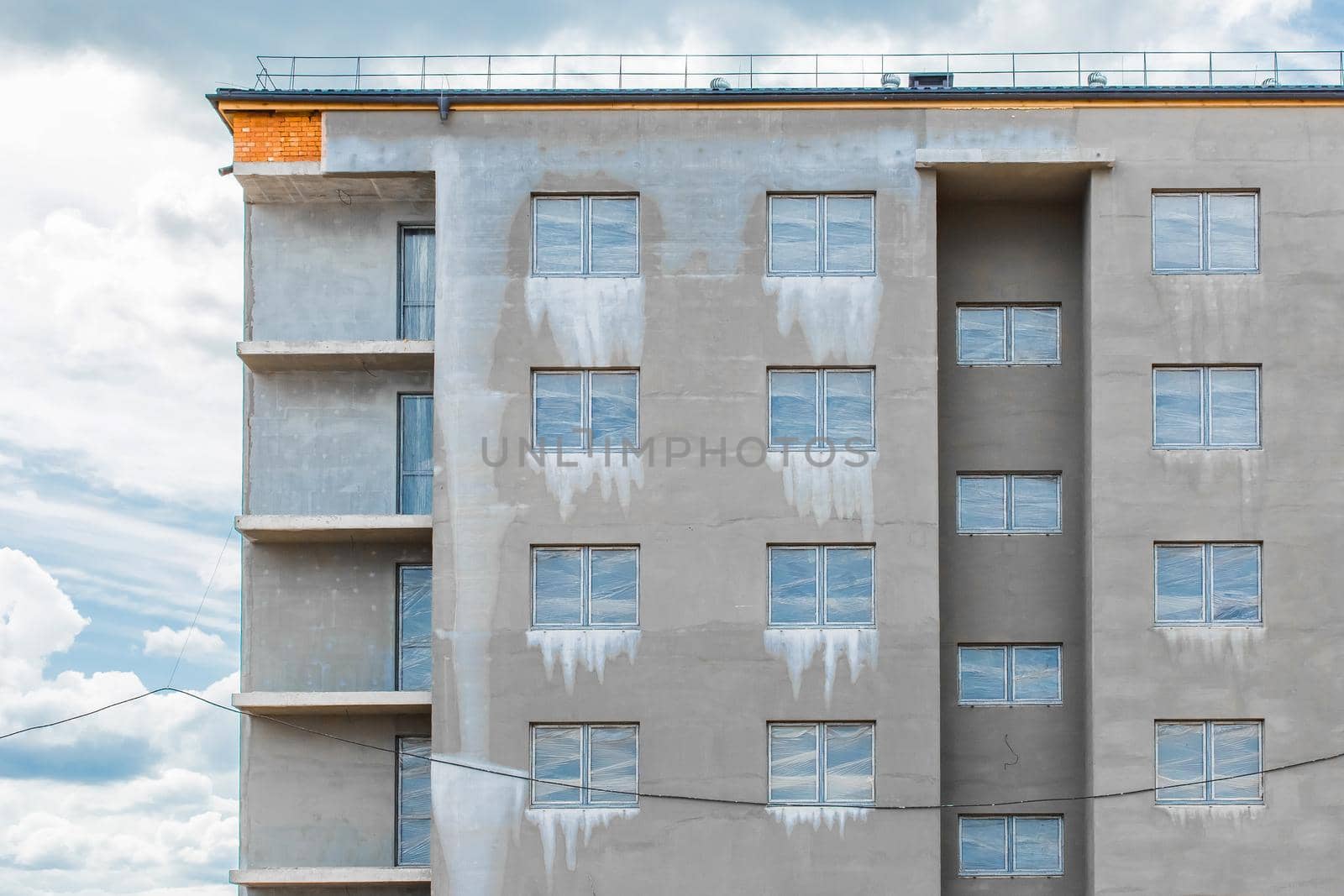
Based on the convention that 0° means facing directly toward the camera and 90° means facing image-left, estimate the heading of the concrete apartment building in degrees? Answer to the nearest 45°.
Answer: approximately 0°
